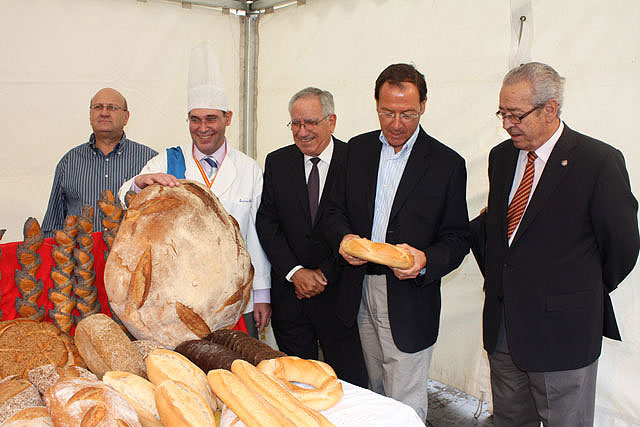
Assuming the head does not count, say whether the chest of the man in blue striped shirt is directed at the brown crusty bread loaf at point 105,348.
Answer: yes

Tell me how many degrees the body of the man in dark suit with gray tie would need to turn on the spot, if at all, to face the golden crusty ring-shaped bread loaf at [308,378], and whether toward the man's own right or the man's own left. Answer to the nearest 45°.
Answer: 0° — they already face it

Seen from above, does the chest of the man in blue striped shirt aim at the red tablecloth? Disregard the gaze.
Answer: yes

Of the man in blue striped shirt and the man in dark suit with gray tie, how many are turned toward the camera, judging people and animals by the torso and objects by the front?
2

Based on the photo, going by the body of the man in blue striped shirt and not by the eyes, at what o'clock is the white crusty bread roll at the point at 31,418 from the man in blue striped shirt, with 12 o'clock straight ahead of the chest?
The white crusty bread roll is roughly at 12 o'clock from the man in blue striped shirt.

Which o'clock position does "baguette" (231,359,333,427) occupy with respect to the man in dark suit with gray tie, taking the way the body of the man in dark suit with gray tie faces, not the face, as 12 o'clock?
The baguette is roughly at 12 o'clock from the man in dark suit with gray tie.

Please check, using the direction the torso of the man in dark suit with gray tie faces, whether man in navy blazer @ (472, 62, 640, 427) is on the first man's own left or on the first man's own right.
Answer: on the first man's own left
